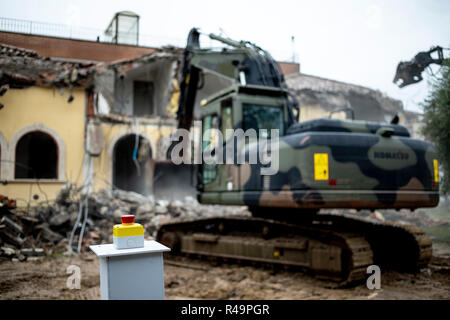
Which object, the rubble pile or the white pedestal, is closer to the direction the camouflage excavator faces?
the rubble pile

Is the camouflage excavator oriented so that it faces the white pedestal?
no

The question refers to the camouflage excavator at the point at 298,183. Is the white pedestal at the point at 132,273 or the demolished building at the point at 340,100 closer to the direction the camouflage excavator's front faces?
the demolished building

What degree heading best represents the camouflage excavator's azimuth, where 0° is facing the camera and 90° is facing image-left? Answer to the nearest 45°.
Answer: approximately 135°

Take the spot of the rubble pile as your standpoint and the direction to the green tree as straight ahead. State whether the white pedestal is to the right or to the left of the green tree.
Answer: right

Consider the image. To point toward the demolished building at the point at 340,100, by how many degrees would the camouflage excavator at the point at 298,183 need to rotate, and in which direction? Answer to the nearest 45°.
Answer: approximately 45° to its right

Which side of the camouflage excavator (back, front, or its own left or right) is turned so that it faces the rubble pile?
front
